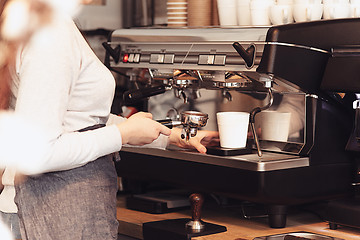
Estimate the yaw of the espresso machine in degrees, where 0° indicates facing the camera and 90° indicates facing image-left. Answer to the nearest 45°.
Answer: approximately 45°
